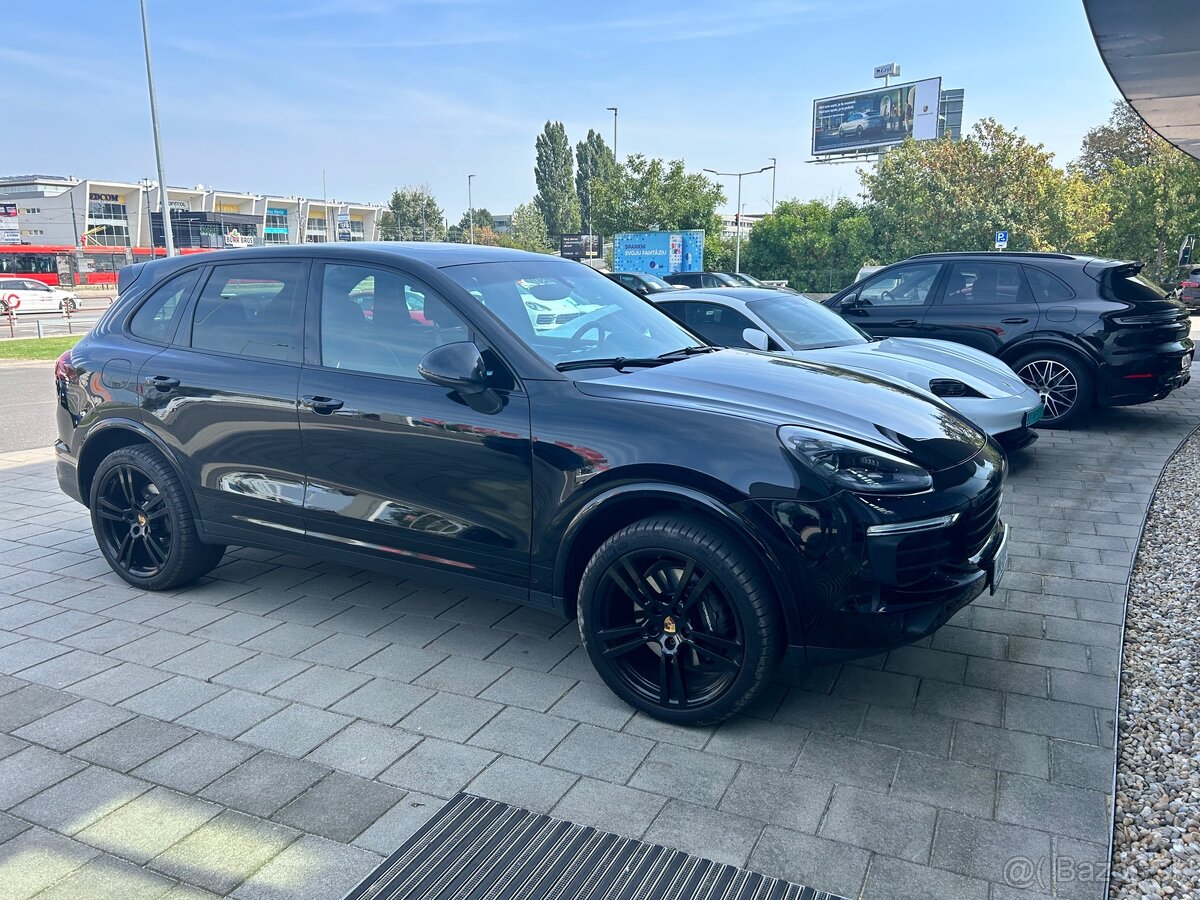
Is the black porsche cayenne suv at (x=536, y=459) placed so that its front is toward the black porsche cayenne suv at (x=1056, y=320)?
no

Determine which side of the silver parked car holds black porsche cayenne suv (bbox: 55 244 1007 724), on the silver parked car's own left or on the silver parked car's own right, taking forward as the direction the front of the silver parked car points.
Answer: on the silver parked car's own right

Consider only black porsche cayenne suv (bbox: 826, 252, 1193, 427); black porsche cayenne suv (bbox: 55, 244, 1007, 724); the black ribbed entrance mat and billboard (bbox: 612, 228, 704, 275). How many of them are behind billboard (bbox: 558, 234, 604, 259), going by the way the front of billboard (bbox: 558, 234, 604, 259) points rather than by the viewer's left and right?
0

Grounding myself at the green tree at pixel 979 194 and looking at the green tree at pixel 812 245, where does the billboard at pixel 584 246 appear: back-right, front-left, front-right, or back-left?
front-left

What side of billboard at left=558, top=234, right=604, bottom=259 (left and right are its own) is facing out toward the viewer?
front

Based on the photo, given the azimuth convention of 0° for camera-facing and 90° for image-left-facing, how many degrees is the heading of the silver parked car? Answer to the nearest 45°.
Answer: approximately 315°

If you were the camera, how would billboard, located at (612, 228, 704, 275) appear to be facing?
facing the viewer

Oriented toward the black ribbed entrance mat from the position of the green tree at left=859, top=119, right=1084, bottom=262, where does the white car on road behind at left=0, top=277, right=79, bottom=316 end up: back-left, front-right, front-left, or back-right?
front-right

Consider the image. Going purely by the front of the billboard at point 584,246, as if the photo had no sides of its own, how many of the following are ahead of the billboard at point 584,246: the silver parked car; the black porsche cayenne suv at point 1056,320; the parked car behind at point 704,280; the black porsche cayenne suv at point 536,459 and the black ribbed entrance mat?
5

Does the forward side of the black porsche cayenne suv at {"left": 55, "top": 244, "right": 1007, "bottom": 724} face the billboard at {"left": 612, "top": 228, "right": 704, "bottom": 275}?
no

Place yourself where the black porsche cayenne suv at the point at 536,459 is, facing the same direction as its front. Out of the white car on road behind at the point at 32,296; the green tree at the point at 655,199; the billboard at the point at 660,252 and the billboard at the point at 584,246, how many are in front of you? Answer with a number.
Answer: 0

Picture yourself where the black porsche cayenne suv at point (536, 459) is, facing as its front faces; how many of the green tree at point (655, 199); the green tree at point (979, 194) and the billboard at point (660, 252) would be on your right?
0

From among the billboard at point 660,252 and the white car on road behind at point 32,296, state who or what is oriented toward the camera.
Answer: the billboard
